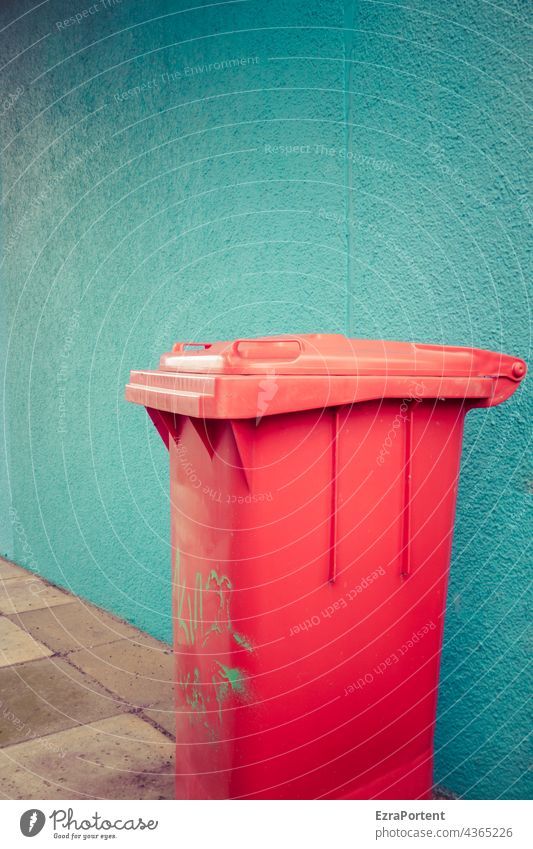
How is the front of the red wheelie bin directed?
to the viewer's left
